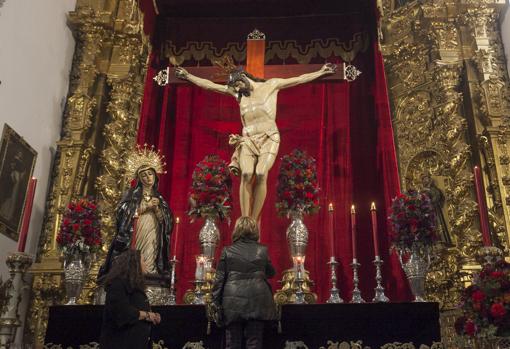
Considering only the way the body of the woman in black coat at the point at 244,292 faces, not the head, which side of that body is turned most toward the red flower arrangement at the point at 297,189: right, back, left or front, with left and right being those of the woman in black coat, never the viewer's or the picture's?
front

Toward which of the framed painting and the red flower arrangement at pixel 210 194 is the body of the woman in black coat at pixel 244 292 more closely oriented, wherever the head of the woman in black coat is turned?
the red flower arrangement

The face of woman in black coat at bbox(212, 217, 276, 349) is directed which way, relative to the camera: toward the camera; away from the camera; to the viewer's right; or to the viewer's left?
away from the camera

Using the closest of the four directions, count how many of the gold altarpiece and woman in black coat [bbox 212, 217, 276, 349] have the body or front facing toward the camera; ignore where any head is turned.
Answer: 1

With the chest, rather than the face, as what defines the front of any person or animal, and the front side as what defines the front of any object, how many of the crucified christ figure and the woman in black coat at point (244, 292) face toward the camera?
1

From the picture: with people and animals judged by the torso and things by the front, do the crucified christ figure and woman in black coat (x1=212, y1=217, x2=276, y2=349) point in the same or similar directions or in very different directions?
very different directions

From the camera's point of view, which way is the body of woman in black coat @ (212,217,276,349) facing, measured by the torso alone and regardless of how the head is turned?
away from the camera

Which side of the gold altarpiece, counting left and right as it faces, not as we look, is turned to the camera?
front

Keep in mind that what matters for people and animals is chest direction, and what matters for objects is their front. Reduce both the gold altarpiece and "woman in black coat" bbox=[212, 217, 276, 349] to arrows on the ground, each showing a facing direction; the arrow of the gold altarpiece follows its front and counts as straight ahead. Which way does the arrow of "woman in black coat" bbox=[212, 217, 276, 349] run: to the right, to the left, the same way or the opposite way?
the opposite way

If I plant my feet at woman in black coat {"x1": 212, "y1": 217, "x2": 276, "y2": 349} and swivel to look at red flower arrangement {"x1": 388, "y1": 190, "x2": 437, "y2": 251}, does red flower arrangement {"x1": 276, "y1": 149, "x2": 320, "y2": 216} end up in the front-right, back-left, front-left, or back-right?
front-left

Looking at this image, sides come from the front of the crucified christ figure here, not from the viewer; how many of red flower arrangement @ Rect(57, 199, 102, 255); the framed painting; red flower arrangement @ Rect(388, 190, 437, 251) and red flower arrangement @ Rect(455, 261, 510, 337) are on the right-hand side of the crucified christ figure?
2

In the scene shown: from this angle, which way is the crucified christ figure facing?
toward the camera

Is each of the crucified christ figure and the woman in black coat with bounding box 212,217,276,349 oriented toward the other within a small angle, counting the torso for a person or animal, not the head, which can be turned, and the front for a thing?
yes

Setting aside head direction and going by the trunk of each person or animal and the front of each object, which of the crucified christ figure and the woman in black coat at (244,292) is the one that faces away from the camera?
the woman in black coat

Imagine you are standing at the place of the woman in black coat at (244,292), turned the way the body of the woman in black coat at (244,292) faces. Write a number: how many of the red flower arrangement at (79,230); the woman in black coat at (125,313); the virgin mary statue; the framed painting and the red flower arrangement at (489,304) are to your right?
1
